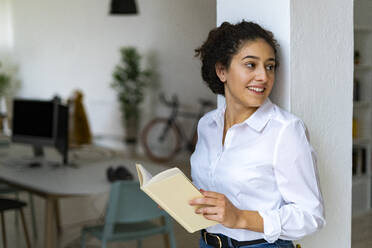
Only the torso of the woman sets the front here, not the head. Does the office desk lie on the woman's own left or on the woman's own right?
on the woman's own right

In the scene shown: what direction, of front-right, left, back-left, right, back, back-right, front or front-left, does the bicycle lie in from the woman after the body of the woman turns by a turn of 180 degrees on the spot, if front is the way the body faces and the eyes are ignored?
front-left

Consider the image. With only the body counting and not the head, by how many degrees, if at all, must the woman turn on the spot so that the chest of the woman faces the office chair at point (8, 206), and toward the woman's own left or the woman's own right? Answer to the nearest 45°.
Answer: approximately 90° to the woman's own right

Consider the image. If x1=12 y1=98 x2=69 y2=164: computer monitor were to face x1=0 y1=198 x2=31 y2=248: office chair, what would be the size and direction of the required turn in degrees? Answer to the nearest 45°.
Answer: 0° — it already faces it

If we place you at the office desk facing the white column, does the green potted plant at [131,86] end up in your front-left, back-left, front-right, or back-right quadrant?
back-left

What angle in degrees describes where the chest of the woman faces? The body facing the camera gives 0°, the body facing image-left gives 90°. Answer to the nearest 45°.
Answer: approximately 45°

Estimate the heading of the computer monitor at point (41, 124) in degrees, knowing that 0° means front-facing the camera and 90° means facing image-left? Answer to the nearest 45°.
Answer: approximately 0°

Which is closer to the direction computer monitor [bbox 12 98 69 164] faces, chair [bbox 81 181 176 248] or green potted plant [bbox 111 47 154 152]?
the chair

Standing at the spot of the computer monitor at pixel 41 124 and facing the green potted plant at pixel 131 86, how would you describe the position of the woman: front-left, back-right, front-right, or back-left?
back-right
